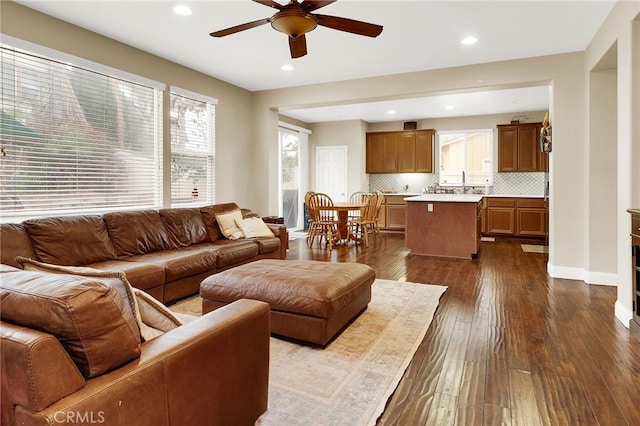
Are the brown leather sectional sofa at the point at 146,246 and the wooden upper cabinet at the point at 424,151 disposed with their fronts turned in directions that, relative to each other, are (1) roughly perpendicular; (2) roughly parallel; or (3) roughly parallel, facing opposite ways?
roughly perpendicular

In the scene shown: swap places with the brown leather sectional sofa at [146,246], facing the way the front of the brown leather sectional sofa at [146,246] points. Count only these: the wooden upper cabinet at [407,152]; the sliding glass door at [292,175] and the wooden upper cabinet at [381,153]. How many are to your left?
3

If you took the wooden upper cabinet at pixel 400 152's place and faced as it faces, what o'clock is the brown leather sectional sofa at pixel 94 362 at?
The brown leather sectional sofa is roughly at 12 o'clock from the wooden upper cabinet.

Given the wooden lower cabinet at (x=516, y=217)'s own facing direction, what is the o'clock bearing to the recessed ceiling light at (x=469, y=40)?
The recessed ceiling light is roughly at 12 o'clock from the wooden lower cabinet.

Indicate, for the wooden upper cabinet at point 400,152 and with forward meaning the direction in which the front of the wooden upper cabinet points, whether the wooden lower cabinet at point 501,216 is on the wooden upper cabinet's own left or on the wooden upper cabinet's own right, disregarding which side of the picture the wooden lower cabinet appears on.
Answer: on the wooden upper cabinet's own left

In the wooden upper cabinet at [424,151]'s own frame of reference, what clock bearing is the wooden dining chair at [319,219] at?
The wooden dining chair is roughly at 1 o'clock from the wooden upper cabinet.

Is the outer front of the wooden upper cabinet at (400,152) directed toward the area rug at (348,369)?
yes

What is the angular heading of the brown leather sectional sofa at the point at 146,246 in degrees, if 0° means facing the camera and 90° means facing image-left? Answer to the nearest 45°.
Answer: approximately 315°

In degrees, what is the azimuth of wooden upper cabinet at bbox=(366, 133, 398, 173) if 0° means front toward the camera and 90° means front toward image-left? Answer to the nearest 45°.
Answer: approximately 0°

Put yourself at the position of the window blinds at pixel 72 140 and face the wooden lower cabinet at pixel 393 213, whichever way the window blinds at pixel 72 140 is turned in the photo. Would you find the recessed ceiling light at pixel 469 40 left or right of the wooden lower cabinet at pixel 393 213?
right
